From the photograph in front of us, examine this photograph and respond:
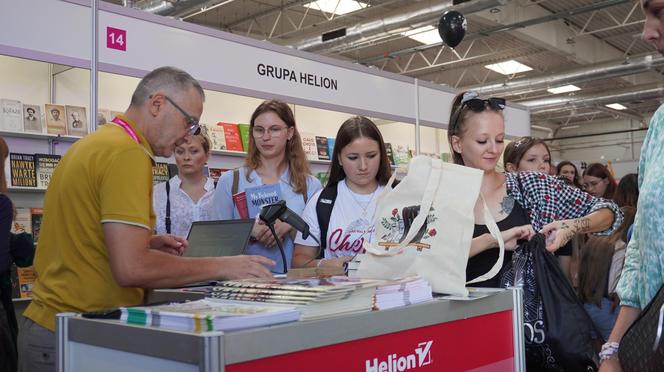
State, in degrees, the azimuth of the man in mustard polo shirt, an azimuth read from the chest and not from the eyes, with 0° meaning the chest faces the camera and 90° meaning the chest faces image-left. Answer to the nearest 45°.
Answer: approximately 270°

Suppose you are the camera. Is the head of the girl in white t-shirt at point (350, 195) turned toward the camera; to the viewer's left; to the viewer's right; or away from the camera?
toward the camera

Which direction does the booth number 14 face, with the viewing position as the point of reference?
facing the viewer and to the right of the viewer

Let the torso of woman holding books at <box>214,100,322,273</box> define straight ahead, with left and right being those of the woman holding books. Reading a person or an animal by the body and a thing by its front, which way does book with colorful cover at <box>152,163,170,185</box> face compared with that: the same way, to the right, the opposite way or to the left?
the same way

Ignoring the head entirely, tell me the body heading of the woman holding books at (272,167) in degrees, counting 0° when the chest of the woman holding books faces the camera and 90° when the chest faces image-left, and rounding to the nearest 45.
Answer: approximately 0°

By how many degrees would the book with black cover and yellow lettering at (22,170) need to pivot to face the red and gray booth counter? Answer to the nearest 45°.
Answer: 0° — it already faces it

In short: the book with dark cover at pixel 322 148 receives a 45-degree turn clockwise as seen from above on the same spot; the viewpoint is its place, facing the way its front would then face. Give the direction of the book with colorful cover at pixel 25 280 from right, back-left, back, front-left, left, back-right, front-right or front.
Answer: front

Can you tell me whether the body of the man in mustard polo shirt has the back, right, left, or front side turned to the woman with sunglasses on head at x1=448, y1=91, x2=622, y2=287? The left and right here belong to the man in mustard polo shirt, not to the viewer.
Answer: front

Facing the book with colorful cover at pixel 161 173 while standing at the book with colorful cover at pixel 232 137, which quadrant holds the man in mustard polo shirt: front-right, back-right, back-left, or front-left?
front-left

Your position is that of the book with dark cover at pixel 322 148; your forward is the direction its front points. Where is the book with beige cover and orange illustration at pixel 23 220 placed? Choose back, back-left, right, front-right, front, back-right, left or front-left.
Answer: front-right

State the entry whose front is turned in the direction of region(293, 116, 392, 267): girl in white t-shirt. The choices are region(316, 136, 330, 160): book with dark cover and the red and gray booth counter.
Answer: the book with dark cover

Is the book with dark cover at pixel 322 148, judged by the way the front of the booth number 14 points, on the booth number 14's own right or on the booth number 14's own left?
on the booth number 14's own left

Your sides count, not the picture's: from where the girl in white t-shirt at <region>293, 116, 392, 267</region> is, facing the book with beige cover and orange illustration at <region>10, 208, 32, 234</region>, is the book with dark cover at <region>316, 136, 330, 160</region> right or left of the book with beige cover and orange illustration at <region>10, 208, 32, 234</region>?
right

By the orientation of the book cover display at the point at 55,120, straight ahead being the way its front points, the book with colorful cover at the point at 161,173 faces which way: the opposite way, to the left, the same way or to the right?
the same way

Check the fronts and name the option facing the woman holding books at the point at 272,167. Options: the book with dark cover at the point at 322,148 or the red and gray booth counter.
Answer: the book with dark cover

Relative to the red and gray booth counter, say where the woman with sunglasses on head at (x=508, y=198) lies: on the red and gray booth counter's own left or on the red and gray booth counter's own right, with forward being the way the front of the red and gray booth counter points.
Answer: on the red and gray booth counter's own left

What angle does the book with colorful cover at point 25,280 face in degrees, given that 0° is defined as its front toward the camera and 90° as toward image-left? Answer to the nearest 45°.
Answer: approximately 0°

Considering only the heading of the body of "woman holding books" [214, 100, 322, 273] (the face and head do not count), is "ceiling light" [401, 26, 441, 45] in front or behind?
behind

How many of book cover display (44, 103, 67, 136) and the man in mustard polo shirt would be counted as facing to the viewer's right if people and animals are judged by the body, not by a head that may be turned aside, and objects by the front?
1

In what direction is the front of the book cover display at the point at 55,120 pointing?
toward the camera

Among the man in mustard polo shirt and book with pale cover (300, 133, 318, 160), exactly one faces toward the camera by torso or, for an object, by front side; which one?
the book with pale cover
